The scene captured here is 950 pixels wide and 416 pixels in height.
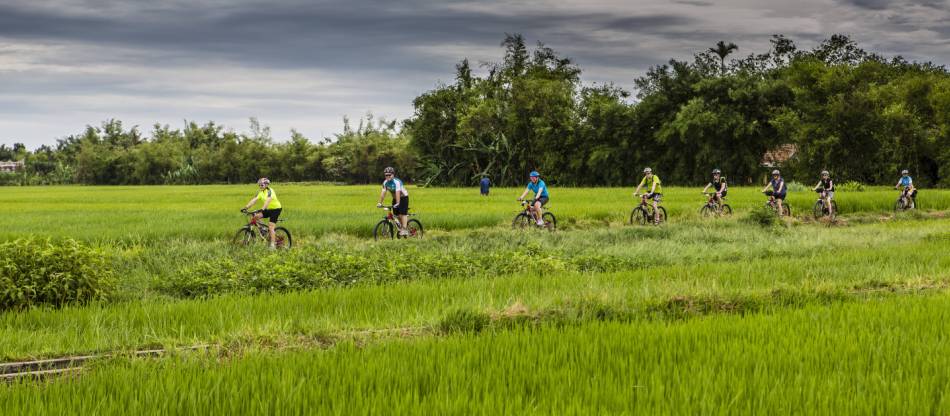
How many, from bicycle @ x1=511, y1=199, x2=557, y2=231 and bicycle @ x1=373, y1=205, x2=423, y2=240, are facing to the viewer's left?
2

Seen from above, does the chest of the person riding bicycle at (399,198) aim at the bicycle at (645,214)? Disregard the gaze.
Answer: no

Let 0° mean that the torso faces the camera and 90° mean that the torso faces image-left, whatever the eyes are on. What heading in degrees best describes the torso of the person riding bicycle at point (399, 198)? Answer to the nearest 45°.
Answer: approximately 45°

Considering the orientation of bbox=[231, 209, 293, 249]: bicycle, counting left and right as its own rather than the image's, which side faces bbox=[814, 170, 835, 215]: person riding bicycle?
back

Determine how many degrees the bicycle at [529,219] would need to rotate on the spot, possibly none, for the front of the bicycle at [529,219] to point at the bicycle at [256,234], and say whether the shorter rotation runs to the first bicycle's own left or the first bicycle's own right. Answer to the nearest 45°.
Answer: approximately 45° to the first bicycle's own left

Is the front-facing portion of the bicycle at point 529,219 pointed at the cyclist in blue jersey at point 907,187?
no

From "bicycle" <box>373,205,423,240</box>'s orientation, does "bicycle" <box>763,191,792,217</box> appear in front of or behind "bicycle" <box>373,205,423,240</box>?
behind

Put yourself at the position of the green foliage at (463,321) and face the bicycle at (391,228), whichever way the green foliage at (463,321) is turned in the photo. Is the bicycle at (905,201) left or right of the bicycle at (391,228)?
right

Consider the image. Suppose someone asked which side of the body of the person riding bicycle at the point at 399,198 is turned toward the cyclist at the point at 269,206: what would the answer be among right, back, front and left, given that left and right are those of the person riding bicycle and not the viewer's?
front

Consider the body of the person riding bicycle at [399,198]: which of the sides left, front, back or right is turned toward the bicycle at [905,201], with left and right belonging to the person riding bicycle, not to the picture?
back

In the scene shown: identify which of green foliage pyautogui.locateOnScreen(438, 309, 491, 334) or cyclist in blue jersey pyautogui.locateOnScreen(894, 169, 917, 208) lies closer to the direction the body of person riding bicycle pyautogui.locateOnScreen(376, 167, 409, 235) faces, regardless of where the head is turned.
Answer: the green foliage

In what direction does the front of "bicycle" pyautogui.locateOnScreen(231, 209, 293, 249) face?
to the viewer's left

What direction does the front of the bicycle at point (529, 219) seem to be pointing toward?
to the viewer's left

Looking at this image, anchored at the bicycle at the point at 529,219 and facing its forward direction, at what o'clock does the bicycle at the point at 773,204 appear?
the bicycle at the point at 773,204 is roughly at 5 o'clock from the bicycle at the point at 529,219.

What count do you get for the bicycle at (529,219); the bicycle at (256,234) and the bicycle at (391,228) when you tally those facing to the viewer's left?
3

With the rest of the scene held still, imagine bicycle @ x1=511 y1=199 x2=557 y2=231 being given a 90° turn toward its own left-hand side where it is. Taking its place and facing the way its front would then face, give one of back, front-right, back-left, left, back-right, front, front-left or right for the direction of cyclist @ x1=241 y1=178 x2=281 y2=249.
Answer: front-right

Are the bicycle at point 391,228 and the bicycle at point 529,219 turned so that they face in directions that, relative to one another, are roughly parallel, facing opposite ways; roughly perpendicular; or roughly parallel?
roughly parallel

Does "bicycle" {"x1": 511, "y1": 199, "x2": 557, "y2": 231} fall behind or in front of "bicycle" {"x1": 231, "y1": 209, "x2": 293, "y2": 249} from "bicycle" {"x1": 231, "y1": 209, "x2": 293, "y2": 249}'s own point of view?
behind

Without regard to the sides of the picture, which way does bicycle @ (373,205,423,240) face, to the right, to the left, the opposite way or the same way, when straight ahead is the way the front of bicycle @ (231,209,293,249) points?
the same way

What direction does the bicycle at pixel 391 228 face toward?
to the viewer's left
